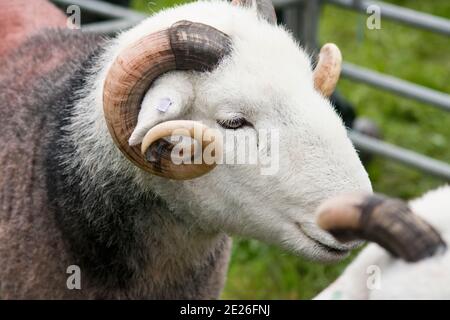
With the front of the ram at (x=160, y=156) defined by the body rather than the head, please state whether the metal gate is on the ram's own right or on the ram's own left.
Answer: on the ram's own left

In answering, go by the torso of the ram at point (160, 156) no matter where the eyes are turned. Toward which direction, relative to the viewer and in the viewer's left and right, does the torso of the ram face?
facing to the right of the viewer

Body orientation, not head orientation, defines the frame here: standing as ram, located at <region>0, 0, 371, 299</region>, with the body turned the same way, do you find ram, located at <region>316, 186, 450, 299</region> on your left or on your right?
on your right
